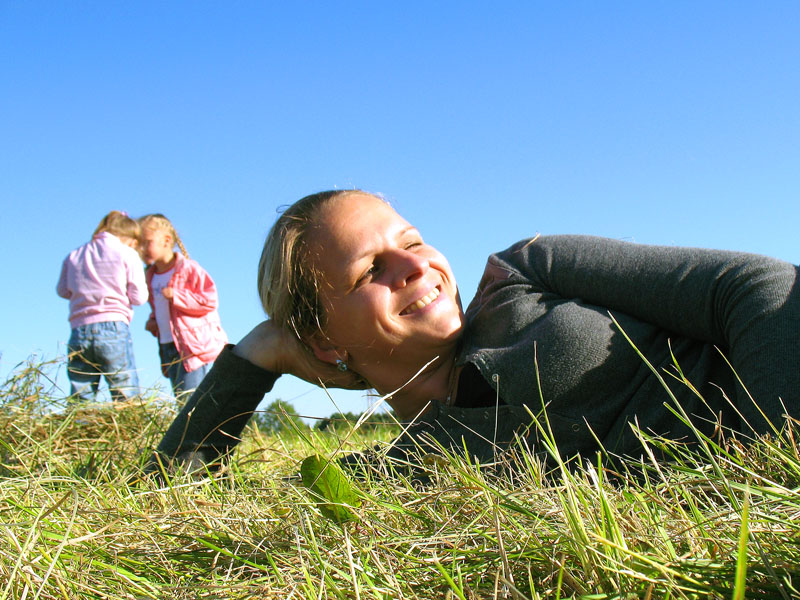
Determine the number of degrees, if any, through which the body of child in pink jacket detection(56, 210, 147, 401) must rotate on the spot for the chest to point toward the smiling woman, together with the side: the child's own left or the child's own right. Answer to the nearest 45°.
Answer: approximately 180°

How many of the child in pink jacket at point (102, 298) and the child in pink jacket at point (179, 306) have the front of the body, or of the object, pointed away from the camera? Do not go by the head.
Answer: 1

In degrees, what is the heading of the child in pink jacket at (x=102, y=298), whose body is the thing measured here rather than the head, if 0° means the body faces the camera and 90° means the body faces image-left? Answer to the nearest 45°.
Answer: approximately 180°

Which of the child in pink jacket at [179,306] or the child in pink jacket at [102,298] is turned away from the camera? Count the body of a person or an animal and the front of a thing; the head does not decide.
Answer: the child in pink jacket at [102,298]

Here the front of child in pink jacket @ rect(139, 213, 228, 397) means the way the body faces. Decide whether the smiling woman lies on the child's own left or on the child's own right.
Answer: on the child's own left

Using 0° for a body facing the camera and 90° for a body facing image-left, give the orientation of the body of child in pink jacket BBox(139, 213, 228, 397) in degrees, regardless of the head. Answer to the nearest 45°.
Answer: approximately 45°

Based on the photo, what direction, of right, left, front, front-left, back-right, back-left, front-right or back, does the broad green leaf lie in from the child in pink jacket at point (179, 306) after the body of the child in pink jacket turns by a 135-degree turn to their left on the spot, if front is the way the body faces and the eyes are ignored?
right

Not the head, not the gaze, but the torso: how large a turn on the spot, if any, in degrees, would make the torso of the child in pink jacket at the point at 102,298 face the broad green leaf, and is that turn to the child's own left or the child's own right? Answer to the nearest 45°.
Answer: approximately 180°
